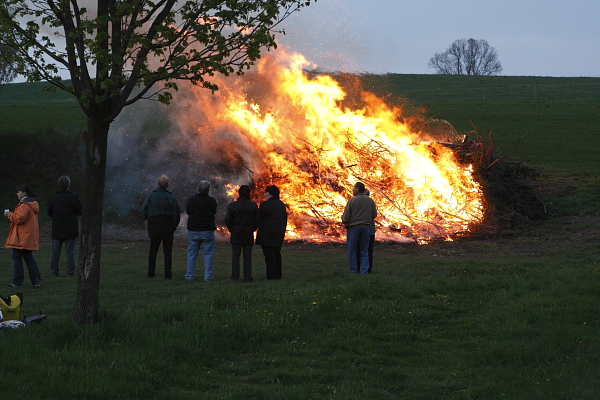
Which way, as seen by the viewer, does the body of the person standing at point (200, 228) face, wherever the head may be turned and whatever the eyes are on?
away from the camera

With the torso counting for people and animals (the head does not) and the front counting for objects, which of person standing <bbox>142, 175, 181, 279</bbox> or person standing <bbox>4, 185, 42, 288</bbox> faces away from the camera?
person standing <bbox>142, 175, 181, 279</bbox>

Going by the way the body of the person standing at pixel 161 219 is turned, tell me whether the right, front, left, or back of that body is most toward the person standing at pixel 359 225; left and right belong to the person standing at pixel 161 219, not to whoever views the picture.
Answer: right

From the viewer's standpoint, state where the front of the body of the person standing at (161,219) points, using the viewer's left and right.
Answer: facing away from the viewer

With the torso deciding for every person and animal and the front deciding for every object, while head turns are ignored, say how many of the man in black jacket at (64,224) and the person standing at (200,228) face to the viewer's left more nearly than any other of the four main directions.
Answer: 0

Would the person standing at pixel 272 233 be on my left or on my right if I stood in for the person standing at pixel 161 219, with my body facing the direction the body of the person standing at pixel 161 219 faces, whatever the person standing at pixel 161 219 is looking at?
on my right

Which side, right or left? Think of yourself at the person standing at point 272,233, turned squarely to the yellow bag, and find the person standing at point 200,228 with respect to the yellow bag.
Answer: right

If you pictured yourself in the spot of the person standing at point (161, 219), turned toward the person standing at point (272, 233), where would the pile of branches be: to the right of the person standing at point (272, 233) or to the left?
left

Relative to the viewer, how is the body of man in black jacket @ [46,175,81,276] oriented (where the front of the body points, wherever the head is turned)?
away from the camera
